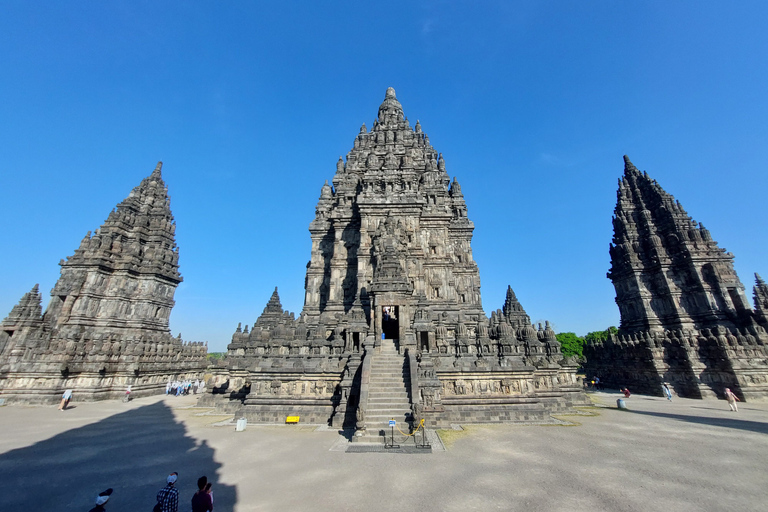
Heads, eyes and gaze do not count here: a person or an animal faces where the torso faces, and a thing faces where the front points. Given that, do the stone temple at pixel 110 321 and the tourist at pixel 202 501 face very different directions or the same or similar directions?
very different directions

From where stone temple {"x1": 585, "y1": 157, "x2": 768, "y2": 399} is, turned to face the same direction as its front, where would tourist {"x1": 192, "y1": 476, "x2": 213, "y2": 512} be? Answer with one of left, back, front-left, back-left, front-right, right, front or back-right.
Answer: front-right

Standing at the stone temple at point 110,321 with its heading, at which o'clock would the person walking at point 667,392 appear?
The person walking is roughly at 9 o'clock from the stone temple.

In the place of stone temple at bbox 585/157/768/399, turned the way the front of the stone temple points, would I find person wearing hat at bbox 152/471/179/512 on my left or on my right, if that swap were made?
on my right

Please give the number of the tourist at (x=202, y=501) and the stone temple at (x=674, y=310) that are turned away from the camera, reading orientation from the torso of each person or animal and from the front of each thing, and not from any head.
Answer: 1

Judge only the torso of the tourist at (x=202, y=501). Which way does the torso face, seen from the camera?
away from the camera

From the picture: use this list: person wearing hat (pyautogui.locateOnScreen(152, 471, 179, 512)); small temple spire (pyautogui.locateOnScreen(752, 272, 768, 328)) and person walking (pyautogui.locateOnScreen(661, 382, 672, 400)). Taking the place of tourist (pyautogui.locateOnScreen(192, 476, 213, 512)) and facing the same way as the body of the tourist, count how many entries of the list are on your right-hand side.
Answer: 2

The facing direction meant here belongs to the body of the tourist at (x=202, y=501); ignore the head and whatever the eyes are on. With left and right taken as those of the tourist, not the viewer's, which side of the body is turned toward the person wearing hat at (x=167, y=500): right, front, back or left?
left

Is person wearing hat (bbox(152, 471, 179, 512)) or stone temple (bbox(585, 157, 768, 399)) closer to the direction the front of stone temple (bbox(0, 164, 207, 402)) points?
the person wearing hat

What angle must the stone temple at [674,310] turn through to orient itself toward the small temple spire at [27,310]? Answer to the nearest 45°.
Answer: approximately 90° to its right

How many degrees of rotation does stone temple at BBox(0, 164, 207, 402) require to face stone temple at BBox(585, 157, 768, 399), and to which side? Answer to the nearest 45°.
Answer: approximately 90° to its left

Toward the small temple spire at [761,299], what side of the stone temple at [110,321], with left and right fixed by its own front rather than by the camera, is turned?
left

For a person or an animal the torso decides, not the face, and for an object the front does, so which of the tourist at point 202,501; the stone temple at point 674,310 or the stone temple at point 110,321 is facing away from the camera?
the tourist

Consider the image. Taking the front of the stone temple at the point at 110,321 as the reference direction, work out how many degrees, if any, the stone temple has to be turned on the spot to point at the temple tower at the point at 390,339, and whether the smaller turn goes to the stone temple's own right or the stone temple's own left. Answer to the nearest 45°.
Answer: approximately 90° to the stone temple's own left
